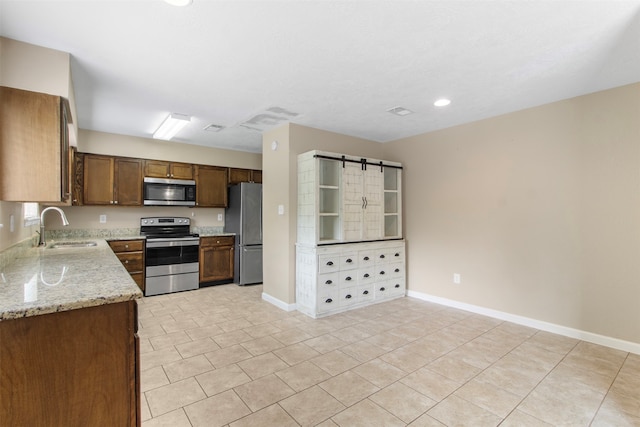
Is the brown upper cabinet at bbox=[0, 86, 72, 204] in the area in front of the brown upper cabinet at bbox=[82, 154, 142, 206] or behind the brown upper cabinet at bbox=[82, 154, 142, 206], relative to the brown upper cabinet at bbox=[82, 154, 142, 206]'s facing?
in front

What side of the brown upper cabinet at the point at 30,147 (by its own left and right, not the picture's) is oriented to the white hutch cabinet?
front

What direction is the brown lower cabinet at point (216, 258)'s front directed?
toward the camera

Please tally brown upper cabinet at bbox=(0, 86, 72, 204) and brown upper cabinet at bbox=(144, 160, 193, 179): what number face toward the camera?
1

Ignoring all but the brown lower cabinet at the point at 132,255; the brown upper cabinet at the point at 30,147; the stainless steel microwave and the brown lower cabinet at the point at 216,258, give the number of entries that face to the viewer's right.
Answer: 1

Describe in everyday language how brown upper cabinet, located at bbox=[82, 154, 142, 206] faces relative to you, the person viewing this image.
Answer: facing the viewer

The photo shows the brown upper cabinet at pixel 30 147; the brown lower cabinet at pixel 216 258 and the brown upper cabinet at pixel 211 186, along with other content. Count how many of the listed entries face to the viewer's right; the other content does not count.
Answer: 1

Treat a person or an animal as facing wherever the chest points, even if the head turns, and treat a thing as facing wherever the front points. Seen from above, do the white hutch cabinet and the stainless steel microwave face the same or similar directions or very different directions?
same or similar directions

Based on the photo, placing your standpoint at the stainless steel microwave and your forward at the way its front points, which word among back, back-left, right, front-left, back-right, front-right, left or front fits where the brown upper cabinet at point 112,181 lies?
right

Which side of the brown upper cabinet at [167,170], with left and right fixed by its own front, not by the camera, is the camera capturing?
front

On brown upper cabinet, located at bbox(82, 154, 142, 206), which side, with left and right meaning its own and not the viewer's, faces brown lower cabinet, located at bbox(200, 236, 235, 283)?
left

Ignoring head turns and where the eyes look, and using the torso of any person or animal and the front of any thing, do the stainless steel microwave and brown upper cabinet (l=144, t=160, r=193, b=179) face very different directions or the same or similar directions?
same or similar directions

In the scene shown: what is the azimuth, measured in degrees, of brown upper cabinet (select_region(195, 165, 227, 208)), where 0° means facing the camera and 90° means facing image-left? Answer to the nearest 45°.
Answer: approximately 0°

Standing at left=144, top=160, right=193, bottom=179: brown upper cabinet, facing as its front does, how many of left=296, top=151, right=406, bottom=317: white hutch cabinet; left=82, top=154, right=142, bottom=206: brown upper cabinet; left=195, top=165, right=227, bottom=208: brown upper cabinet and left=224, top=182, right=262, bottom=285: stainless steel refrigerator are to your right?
1

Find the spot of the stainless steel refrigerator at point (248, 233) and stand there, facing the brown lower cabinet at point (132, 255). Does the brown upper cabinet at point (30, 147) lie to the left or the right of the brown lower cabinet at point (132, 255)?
left

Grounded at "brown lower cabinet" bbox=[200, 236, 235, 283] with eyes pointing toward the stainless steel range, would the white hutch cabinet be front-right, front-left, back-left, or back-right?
back-left

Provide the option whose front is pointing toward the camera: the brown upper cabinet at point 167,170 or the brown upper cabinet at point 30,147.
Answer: the brown upper cabinet at point 167,170
